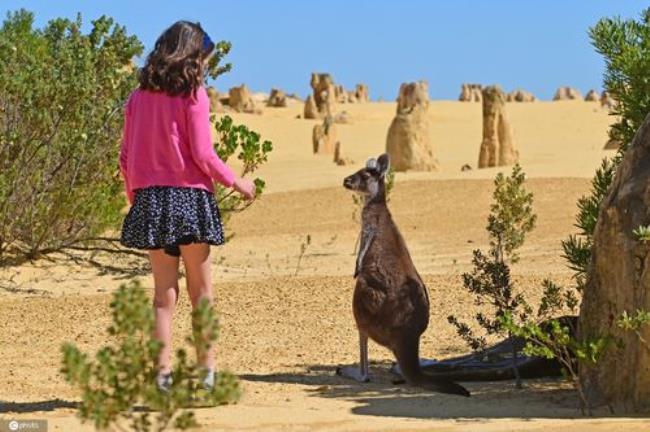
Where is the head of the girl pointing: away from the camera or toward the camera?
away from the camera

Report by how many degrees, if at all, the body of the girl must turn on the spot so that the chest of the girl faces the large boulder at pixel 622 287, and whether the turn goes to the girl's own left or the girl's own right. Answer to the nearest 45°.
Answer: approximately 45° to the girl's own right

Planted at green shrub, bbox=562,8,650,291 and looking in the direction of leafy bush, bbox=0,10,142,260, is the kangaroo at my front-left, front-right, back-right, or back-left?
front-left

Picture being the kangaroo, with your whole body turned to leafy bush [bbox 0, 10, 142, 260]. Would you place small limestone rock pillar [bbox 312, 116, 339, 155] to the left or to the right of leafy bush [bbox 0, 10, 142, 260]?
right

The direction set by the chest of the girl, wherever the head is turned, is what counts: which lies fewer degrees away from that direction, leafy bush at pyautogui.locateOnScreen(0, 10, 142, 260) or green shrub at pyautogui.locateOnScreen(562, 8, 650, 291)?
the green shrub

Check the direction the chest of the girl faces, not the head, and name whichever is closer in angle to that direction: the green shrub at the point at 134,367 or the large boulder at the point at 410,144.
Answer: the large boulder

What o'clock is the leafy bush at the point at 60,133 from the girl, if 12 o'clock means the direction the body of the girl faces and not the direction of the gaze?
The leafy bush is roughly at 10 o'clock from the girl.

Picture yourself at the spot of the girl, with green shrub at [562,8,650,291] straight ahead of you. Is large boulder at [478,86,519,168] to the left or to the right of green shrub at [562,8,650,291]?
left

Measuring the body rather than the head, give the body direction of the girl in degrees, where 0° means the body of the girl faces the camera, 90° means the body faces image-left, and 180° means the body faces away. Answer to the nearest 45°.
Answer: approximately 225°

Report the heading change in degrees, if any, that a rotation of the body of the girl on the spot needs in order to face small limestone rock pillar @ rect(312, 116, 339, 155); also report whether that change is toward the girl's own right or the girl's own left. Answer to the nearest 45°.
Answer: approximately 45° to the girl's own left

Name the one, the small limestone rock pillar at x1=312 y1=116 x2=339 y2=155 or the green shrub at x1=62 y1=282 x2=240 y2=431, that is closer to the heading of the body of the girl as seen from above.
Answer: the small limestone rock pillar

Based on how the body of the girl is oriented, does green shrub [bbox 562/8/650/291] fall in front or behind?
in front

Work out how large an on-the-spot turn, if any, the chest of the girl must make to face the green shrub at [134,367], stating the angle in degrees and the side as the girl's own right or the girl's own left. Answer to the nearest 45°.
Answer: approximately 135° to the girl's own right
